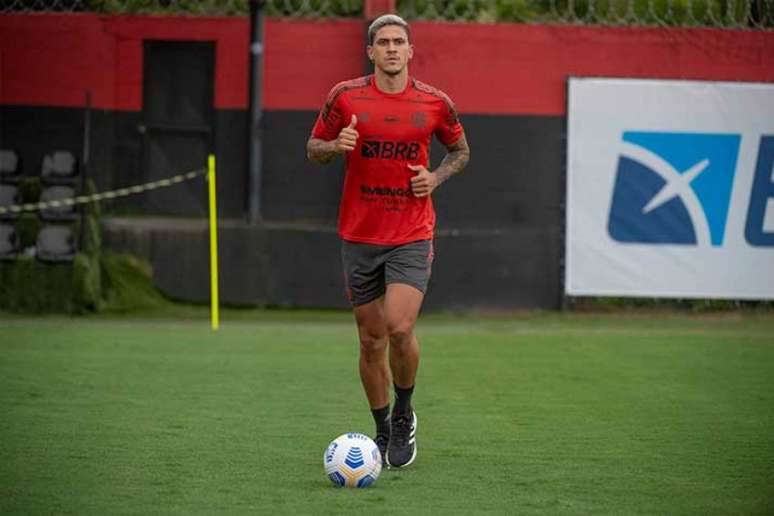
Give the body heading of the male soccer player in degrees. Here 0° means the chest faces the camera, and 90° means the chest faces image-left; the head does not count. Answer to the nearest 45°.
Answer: approximately 0°

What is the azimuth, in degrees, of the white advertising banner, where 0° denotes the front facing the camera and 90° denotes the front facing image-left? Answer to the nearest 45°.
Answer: approximately 0°

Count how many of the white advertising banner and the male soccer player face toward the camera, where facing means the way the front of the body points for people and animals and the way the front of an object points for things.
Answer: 2

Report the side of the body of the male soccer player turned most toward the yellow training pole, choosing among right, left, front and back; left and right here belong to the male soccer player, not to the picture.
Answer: back
